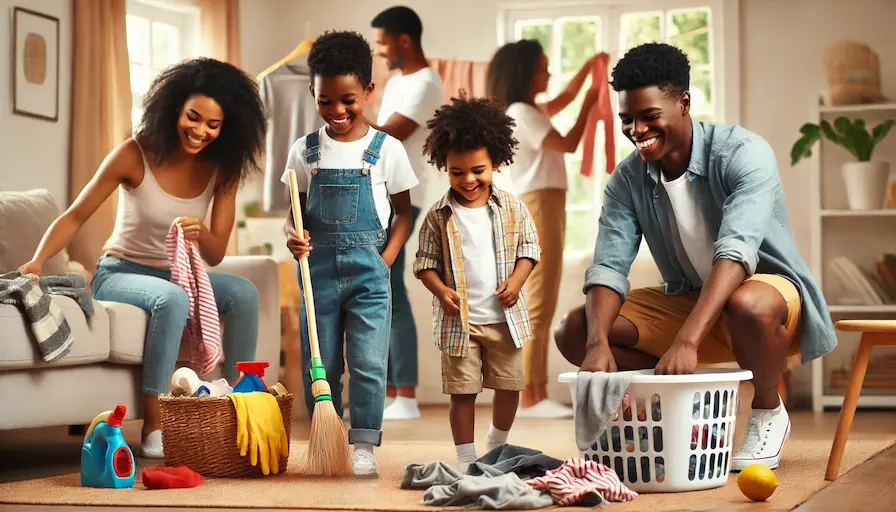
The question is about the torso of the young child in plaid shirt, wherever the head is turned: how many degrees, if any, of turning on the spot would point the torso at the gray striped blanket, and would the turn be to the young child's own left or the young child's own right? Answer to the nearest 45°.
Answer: approximately 90° to the young child's own right

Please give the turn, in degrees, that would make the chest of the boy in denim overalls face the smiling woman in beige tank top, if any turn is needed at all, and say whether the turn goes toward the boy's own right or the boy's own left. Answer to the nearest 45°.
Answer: approximately 135° to the boy's own right

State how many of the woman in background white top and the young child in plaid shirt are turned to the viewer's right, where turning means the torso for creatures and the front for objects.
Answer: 1

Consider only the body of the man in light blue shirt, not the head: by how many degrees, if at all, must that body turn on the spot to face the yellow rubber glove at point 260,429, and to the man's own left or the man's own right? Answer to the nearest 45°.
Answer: approximately 45° to the man's own right

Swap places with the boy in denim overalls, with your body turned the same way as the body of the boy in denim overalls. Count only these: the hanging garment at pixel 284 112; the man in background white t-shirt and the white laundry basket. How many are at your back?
2

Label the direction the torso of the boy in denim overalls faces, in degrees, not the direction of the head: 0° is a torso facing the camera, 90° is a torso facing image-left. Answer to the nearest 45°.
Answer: approximately 0°

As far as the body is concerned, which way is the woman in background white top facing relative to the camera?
to the viewer's right
